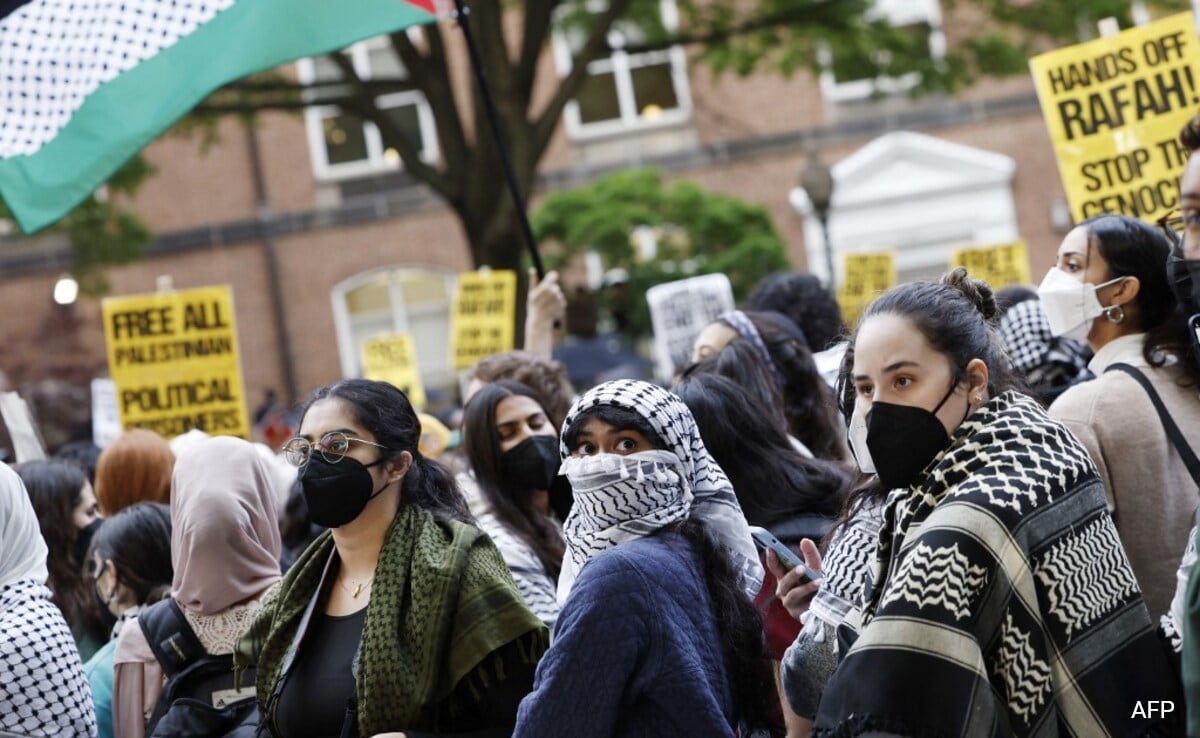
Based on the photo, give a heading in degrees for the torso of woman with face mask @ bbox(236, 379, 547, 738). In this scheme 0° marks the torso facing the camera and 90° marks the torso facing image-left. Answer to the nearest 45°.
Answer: approximately 45°

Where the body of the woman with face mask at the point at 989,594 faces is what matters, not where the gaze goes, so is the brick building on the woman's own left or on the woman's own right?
on the woman's own right

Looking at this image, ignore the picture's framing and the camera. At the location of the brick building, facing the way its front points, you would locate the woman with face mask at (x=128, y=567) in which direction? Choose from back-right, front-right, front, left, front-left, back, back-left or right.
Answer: front

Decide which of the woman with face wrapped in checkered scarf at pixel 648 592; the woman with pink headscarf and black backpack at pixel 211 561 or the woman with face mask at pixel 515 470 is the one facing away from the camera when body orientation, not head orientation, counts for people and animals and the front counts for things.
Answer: the woman with pink headscarf and black backpack at pixel 211 561

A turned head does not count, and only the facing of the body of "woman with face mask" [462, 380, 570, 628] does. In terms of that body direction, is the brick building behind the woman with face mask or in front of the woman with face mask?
behind

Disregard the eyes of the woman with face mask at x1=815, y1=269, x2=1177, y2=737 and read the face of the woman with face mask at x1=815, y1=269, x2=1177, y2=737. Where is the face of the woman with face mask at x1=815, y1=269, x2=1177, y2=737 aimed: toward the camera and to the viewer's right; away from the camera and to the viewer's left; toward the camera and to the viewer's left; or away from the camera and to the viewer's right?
toward the camera and to the viewer's left

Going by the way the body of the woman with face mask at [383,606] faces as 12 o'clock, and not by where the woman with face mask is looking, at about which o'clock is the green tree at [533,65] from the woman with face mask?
The green tree is roughly at 5 o'clock from the woman with face mask.

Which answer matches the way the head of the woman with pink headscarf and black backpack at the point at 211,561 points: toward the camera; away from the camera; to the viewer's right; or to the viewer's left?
away from the camera

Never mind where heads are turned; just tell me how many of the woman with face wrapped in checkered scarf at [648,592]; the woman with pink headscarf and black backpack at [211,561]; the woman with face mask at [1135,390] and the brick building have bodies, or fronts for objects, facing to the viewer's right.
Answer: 0

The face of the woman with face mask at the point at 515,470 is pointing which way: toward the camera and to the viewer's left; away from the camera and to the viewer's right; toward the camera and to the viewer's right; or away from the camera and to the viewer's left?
toward the camera and to the viewer's right

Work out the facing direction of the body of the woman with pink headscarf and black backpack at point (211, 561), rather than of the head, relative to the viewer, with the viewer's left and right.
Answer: facing away from the viewer
